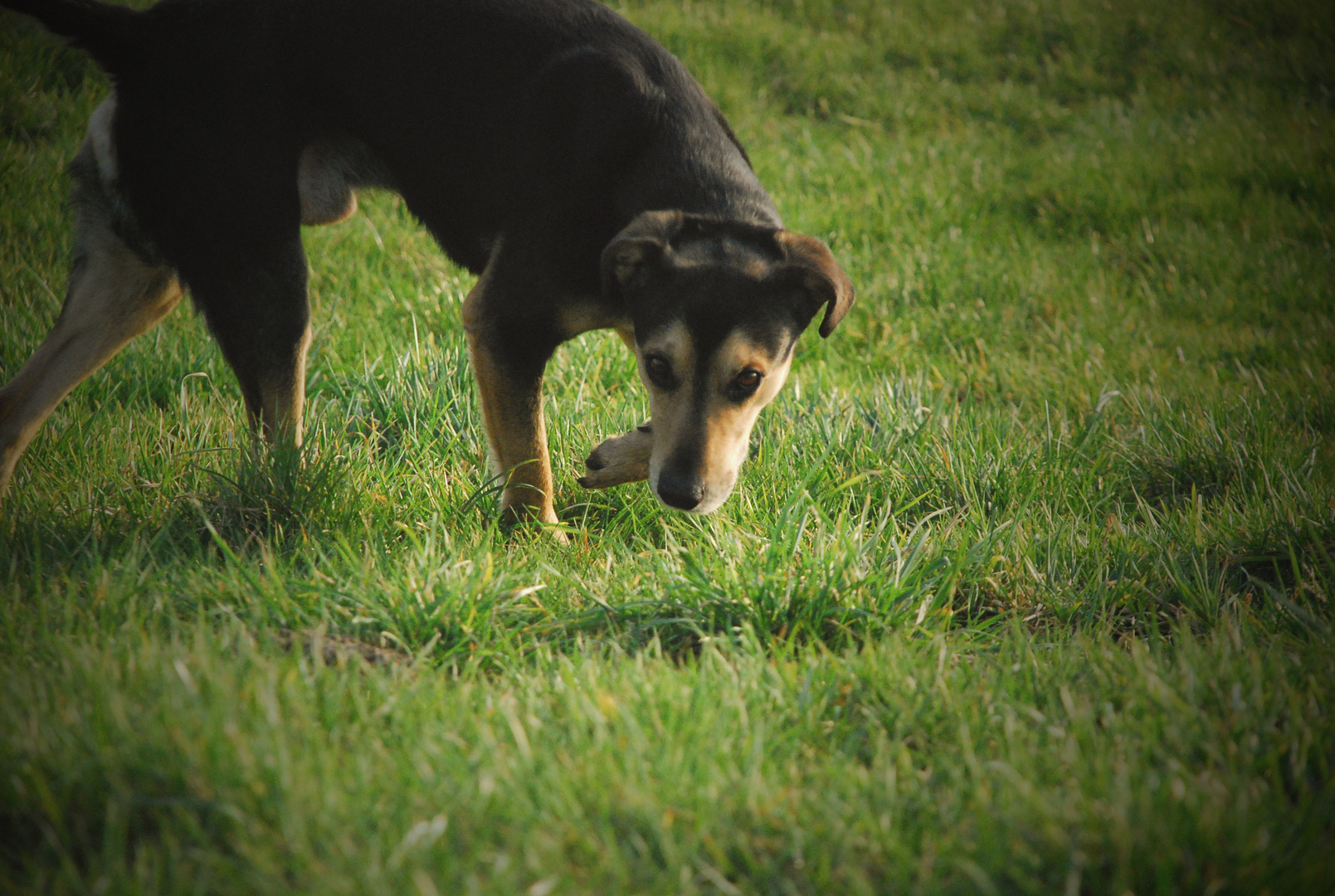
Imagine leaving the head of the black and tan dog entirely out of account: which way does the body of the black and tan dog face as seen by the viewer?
to the viewer's right
